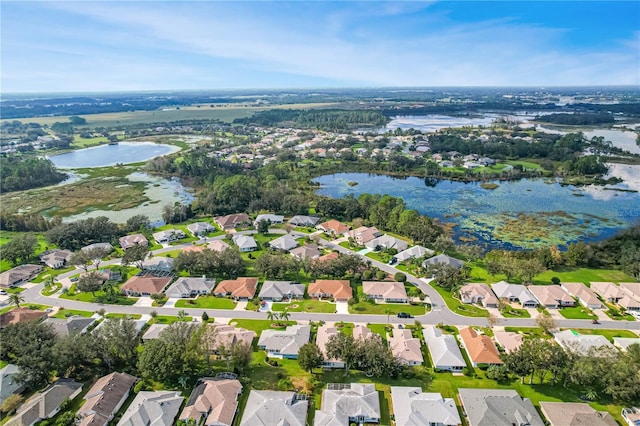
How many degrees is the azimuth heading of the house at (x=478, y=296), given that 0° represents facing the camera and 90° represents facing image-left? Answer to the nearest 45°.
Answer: approximately 0°

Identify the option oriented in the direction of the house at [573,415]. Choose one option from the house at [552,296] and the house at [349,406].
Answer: the house at [552,296]

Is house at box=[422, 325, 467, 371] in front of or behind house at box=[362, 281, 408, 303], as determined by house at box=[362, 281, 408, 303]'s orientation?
in front

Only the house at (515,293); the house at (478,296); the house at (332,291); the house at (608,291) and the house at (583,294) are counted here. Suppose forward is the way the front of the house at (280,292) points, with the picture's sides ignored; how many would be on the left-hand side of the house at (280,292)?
5

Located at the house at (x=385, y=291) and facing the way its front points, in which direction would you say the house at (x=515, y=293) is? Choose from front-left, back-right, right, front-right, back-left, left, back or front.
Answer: left

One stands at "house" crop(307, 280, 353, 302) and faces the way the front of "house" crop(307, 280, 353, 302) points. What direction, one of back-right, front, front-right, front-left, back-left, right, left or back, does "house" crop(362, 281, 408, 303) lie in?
left

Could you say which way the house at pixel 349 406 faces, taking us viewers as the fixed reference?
facing the viewer
